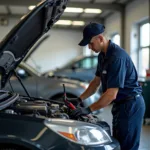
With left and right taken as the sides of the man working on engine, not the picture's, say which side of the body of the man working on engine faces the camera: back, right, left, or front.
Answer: left

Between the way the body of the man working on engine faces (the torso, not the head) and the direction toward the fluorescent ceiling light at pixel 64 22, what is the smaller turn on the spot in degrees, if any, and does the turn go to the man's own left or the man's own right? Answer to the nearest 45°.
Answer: approximately 90° to the man's own right

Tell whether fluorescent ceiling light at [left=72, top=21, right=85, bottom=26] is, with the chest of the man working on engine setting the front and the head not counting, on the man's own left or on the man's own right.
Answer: on the man's own right

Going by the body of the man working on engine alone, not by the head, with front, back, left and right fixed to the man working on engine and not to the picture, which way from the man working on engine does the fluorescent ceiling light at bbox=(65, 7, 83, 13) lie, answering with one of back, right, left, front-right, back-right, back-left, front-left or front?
right

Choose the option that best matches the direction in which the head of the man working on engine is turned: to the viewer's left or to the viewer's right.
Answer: to the viewer's left

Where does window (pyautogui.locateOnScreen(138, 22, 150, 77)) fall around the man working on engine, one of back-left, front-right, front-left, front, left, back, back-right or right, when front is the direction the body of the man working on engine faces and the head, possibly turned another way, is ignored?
right
